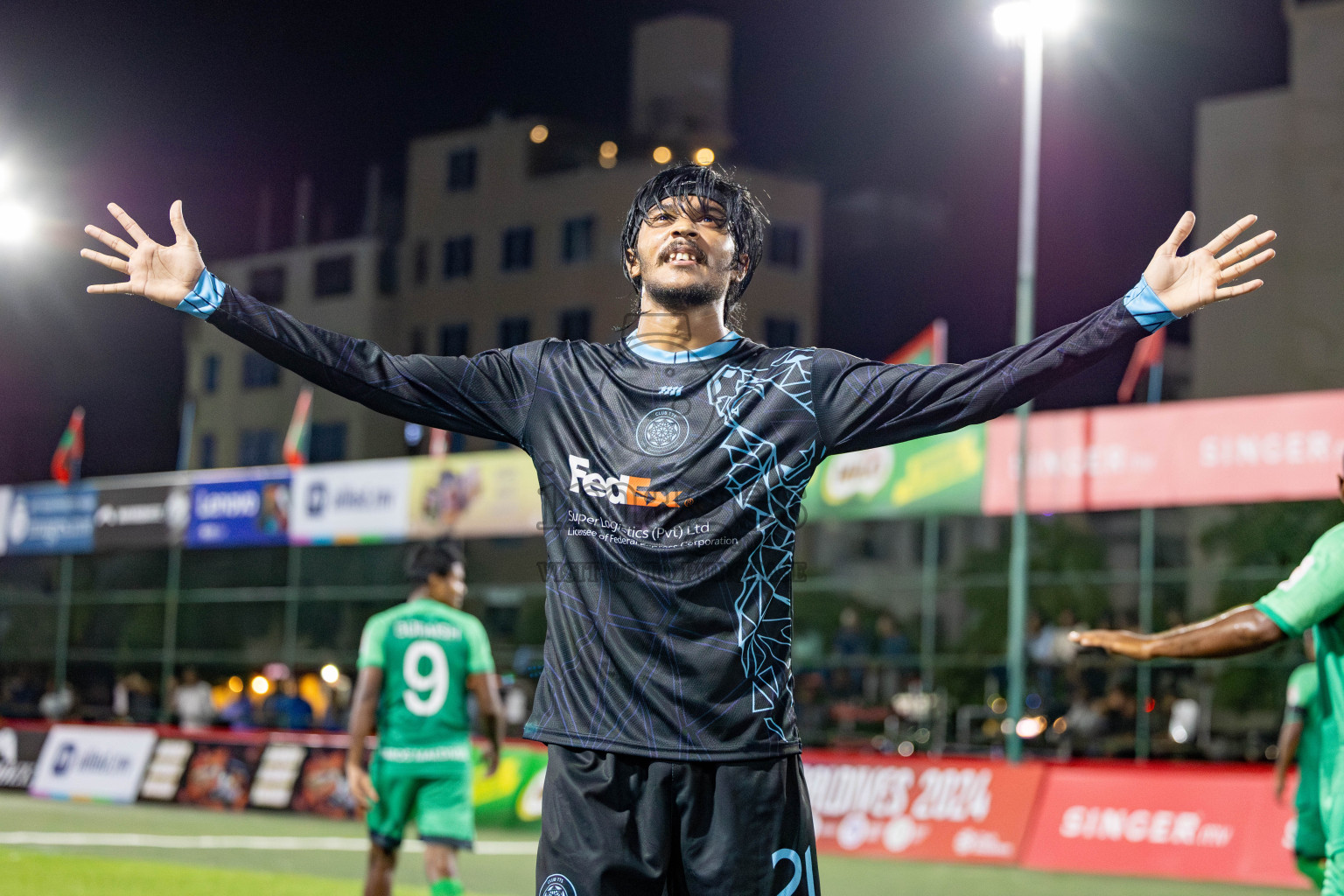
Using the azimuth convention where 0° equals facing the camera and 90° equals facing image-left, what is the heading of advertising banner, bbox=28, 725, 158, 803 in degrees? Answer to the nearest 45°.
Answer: approximately 0°

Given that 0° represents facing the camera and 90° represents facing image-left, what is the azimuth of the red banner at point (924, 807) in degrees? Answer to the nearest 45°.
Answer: approximately 0°

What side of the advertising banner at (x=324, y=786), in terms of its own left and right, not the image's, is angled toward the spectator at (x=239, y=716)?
back

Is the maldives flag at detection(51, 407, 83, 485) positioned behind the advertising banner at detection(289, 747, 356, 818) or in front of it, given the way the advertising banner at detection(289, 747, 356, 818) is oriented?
behind

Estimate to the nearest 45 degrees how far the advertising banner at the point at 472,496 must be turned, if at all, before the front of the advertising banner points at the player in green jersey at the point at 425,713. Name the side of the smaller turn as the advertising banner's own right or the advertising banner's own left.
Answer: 0° — it already faces them

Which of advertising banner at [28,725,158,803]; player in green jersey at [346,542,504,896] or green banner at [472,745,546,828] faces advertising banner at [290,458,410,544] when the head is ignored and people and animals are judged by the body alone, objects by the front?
the player in green jersey

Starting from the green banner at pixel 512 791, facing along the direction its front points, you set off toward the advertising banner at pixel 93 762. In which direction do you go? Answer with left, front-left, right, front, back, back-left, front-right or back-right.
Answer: back-right

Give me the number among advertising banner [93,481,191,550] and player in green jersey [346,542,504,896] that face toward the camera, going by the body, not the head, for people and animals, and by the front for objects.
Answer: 1

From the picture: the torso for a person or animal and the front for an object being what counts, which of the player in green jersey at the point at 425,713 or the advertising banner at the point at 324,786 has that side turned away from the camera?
the player in green jersey
